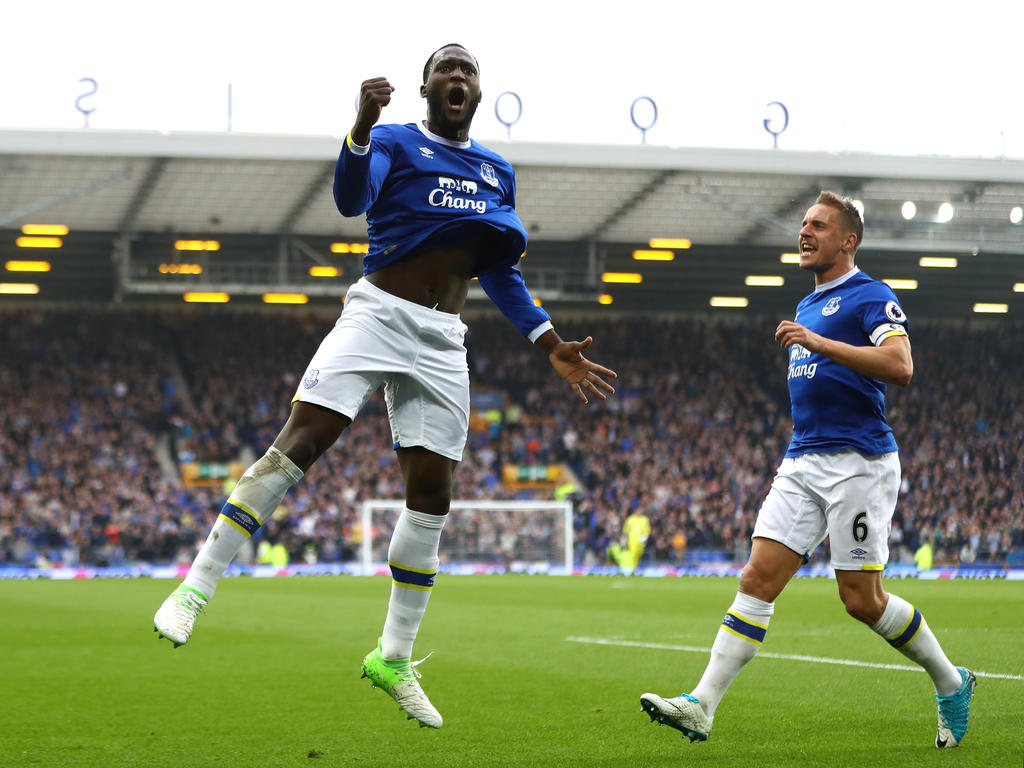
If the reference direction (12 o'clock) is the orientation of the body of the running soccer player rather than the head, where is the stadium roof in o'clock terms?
The stadium roof is roughly at 4 o'clock from the running soccer player.

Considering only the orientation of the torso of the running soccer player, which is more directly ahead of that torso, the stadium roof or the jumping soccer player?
the jumping soccer player

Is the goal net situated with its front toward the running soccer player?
yes

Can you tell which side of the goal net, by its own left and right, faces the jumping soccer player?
front

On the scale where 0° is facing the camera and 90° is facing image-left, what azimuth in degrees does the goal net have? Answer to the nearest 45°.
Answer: approximately 0°

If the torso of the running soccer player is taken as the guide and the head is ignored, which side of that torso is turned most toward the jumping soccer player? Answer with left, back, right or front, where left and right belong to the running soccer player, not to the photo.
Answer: front

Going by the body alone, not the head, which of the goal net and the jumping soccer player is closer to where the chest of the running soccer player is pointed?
the jumping soccer player

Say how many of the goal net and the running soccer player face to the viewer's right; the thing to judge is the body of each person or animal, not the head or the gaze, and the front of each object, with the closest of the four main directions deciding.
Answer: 0

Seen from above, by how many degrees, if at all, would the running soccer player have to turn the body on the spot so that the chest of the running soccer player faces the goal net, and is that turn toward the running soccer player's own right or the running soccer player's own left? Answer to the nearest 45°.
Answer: approximately 135° to the running soccer player's own right

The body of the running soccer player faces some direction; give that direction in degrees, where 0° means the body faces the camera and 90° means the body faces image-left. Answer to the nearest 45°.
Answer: approximately 45°
